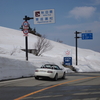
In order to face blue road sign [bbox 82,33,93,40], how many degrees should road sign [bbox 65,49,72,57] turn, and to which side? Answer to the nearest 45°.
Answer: approximately 90° to its left

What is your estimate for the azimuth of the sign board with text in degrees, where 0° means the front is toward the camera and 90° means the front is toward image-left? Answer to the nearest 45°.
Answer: approximately 0°

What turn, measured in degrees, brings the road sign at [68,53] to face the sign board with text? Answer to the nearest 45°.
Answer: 0° — it already faces it

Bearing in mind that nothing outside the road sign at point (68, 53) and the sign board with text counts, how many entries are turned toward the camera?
2

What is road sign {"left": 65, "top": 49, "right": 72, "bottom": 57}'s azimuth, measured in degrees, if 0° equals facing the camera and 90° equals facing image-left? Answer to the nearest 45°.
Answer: approximately 0°

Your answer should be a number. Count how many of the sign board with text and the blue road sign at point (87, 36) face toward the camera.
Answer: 2

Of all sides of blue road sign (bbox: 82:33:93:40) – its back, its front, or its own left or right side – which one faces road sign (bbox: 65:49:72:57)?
right
